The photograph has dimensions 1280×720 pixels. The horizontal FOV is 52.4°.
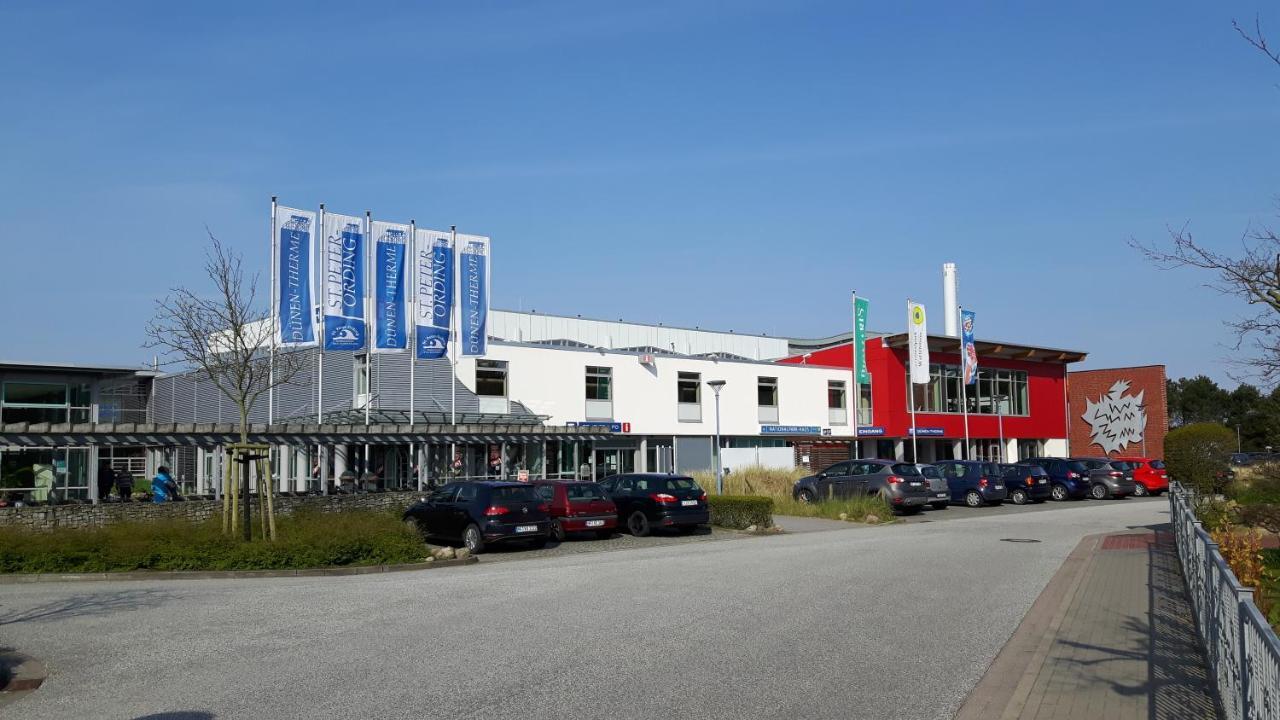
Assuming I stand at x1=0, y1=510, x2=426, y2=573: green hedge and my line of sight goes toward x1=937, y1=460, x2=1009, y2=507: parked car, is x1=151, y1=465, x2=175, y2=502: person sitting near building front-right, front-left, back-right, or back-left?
front-left

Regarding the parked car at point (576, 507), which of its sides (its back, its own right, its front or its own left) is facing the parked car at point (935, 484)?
right

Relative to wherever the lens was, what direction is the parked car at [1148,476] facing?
facing away from the viewer and to the left of the viewer

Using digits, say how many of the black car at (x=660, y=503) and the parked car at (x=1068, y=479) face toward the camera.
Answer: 0

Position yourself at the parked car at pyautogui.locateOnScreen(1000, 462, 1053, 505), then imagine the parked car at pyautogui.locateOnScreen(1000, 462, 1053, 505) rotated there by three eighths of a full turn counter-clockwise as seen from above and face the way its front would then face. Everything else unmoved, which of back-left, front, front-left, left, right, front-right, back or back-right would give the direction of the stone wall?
front-right

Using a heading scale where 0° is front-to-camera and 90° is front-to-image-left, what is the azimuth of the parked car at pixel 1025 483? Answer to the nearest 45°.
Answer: approximately 135°

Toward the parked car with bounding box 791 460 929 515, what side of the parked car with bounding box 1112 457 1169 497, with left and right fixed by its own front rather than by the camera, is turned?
left

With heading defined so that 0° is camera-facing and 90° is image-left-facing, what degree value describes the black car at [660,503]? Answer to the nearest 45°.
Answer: approximately 135°

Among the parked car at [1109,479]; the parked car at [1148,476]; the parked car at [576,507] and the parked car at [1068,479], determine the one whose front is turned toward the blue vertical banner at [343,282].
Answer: the parked car at [576,507]

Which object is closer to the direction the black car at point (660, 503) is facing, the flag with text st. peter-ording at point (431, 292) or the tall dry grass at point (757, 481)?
the flag with text st. peter-ording

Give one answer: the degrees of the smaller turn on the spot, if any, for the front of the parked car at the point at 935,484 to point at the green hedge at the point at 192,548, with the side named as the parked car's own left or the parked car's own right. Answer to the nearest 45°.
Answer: approximately 90° to the parked car's own left

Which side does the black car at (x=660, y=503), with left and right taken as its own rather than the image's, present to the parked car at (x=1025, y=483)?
right

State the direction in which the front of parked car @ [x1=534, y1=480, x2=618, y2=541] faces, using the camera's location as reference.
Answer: facing away from the viewer and to the left of the viewer

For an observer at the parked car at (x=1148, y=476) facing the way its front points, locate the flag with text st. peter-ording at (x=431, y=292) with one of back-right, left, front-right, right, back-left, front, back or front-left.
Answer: left

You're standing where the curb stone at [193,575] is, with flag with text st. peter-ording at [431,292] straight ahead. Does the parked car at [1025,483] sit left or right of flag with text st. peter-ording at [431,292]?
right
